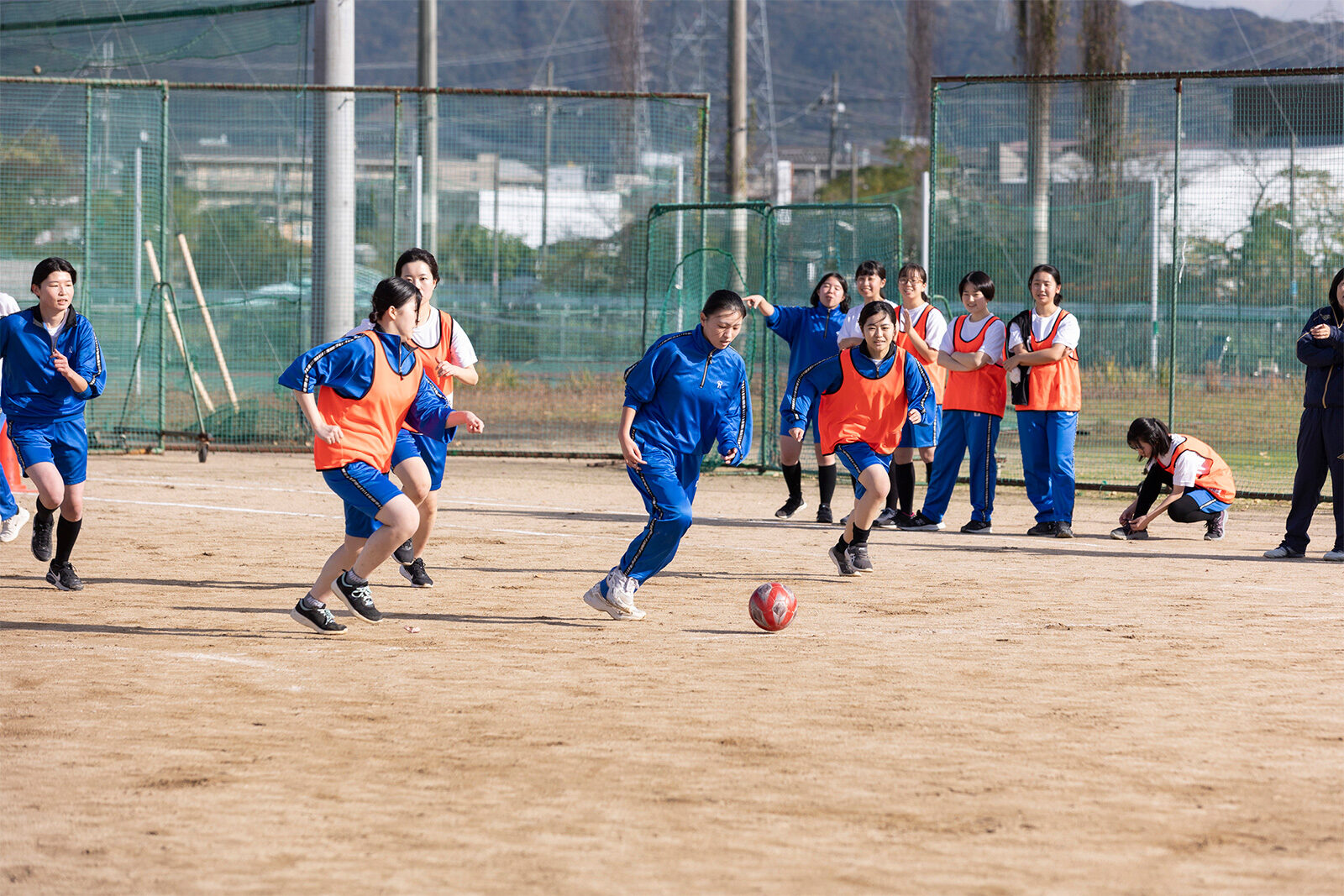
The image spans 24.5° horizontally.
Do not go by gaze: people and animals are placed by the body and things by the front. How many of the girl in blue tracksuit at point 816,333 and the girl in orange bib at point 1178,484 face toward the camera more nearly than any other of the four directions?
1

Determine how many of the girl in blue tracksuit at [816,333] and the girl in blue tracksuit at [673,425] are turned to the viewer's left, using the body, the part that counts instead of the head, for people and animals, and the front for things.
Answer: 0

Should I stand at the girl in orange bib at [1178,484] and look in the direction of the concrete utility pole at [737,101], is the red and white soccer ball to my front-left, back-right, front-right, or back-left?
back-left

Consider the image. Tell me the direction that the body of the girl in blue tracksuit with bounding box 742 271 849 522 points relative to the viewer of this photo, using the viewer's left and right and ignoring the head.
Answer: facing the viewer

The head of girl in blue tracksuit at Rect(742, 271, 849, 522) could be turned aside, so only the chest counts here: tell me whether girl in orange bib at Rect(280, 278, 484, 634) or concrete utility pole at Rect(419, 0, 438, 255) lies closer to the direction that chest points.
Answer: the girl in orange bib

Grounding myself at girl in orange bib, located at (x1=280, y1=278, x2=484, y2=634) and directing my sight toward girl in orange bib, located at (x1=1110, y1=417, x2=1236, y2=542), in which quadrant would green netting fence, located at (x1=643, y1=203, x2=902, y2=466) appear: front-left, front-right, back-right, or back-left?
front-left

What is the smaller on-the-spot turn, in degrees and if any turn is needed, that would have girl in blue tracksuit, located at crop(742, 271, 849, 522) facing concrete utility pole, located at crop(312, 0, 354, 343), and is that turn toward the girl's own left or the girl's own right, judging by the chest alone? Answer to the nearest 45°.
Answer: approximately 135° to the girl's own right

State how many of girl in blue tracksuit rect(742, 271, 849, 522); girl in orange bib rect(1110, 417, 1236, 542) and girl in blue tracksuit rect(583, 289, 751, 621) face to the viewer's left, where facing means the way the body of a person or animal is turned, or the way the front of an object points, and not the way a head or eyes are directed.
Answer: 1

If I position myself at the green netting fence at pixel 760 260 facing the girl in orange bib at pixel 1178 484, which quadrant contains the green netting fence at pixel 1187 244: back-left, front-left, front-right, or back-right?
front-left

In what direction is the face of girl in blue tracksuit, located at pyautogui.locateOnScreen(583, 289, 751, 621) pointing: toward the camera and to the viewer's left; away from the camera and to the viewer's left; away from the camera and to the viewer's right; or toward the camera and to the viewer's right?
toward the camera and to the viewer's right

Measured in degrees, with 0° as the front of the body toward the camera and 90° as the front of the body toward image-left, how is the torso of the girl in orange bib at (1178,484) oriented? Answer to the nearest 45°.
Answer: approximately 90°

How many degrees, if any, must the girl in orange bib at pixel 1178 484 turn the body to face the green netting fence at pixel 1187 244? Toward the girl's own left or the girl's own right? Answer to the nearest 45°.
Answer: approximately 90° to the girl's own right

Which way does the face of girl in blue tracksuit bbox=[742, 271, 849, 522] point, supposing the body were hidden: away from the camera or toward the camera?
toward the camera

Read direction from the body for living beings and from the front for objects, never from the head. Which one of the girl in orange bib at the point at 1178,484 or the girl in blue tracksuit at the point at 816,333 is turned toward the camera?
the girl in blue tracksuit

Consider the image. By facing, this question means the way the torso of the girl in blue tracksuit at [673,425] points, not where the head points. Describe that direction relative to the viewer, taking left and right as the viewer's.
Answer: facing the viewer and to the right of the viewer

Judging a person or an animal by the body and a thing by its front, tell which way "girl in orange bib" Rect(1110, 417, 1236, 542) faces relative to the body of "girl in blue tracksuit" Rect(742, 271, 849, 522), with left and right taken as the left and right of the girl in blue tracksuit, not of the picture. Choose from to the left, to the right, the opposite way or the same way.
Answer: to the right

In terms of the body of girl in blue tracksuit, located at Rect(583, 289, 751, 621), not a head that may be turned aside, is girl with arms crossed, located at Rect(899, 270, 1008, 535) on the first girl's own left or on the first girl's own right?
on the first girl's own left
